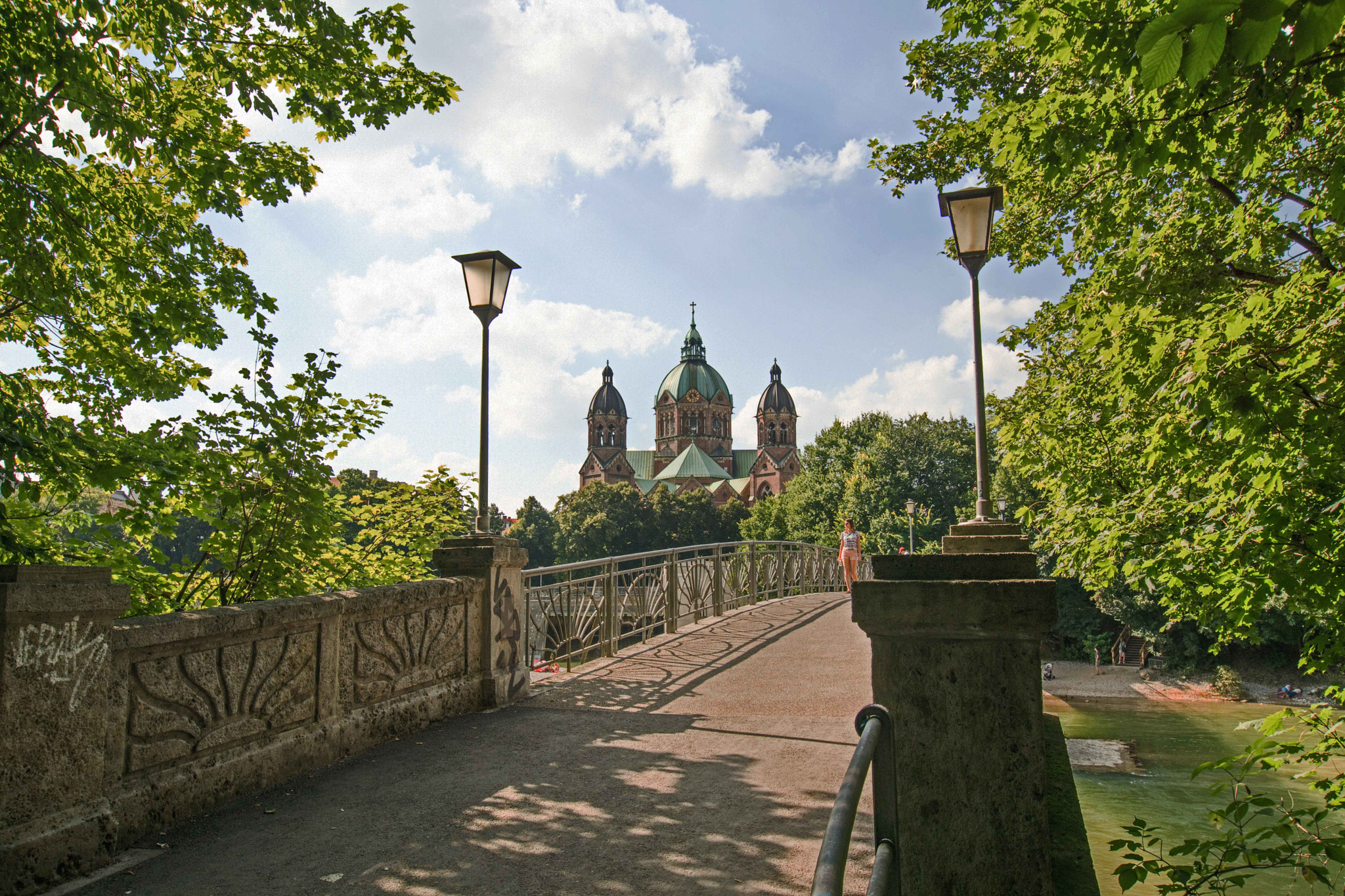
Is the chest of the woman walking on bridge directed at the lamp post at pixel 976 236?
yes

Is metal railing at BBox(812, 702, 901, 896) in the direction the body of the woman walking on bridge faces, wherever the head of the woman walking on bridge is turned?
yes

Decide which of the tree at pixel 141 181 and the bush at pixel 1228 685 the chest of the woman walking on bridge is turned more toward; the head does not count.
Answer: the tree

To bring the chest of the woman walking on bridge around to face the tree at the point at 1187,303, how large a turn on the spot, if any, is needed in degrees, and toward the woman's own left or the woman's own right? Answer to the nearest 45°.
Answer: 0° — they already face it

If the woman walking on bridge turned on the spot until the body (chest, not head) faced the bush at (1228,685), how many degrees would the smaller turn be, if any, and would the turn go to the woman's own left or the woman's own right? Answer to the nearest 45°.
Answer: approximately 135° to the woman's own left

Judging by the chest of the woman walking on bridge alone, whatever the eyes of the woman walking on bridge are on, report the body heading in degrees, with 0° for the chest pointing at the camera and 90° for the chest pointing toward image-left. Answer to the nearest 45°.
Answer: approximately 0°

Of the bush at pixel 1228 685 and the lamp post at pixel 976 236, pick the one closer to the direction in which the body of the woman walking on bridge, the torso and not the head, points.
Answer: the lamp post

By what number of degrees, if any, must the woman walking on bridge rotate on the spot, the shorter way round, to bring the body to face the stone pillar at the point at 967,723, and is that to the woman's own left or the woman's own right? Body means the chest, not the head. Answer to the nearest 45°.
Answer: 0° — they already face it
